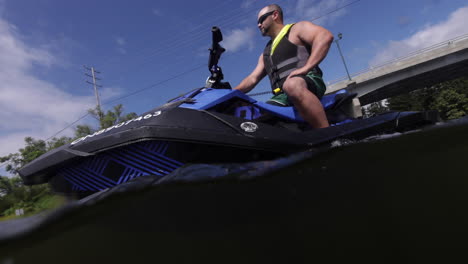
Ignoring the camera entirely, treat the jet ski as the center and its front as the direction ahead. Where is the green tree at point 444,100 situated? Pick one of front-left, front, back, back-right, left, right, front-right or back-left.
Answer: back-right

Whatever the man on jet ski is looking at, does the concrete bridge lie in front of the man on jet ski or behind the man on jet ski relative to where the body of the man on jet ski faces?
behind

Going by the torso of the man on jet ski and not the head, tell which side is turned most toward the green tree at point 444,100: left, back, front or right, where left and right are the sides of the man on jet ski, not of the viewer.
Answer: back

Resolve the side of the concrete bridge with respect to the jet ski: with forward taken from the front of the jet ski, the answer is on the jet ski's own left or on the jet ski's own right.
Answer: on the jet ski's own right

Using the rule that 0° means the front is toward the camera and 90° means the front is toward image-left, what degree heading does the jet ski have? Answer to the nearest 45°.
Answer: approximately 90°

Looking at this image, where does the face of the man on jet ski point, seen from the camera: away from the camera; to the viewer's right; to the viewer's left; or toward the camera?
to the viewer's left
